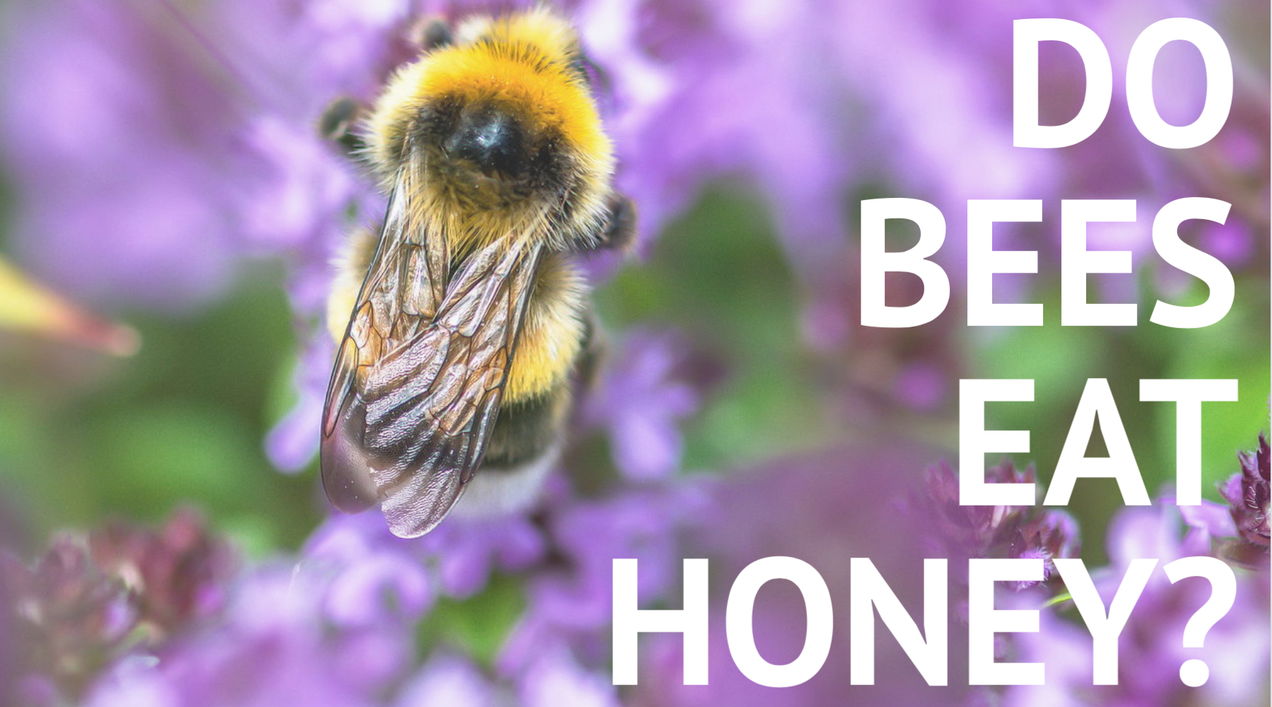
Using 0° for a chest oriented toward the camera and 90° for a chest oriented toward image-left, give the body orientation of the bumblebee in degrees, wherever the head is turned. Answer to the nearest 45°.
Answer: approximately 180°
